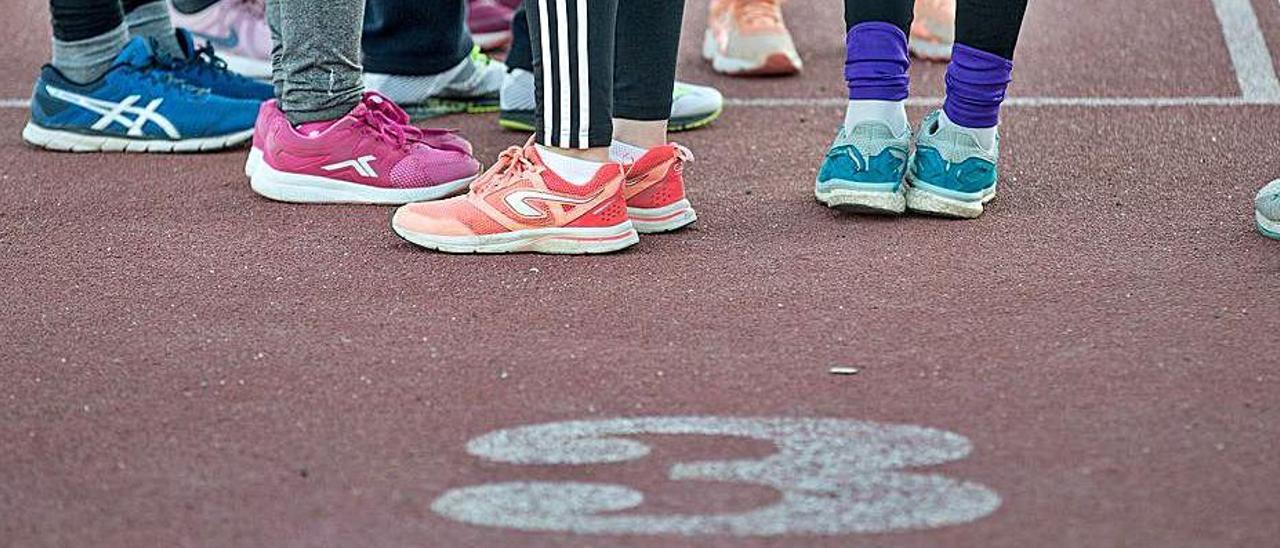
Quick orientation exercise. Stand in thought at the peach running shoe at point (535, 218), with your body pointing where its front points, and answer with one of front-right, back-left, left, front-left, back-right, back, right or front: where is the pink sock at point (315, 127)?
front-right

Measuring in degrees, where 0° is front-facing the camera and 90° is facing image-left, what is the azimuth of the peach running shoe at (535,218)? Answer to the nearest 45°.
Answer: approximately 90°
